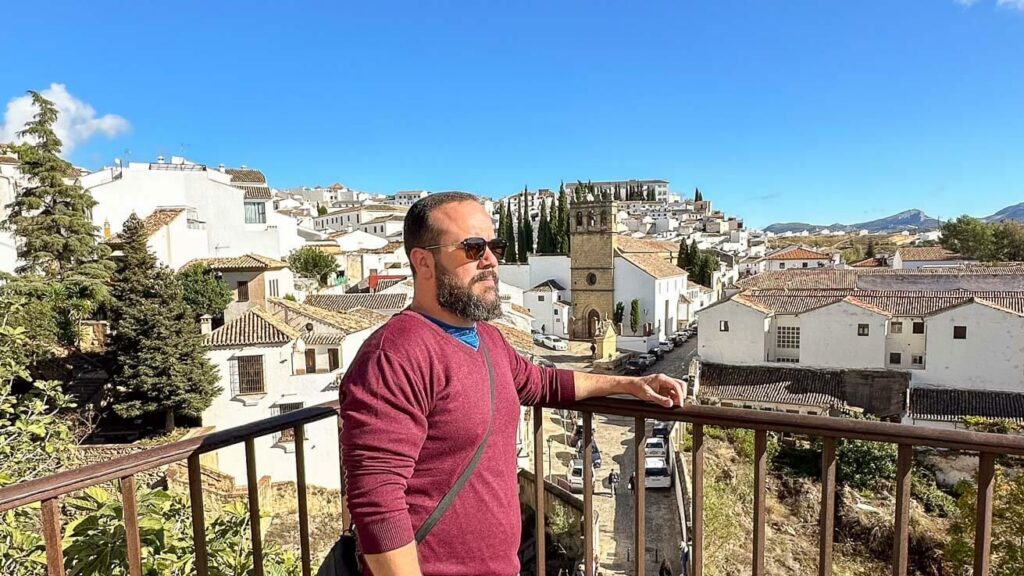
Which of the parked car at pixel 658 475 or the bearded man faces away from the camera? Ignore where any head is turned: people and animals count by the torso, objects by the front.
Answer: the parked car

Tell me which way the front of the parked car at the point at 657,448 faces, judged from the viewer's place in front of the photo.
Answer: facing away from the viewer

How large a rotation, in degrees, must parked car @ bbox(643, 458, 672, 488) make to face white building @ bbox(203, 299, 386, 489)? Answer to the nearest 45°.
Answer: approximately 90° to its left

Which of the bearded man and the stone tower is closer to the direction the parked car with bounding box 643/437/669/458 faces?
the stone tower

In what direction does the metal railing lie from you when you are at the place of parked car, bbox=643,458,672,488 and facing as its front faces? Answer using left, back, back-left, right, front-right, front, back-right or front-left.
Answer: back

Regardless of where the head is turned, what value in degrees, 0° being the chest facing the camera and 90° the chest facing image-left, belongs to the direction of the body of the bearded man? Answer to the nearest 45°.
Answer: approximately 315°

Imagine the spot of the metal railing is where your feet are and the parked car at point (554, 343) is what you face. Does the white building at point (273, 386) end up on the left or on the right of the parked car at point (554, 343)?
left

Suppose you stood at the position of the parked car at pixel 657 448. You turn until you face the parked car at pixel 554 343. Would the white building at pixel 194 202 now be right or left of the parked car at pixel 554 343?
left

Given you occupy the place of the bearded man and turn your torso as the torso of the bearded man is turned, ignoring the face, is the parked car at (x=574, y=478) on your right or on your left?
on your left

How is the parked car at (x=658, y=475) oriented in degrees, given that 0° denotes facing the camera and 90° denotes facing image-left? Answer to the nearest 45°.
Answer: approximately 180°

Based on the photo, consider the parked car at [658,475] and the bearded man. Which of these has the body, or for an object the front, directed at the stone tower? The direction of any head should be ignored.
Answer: the parked car
